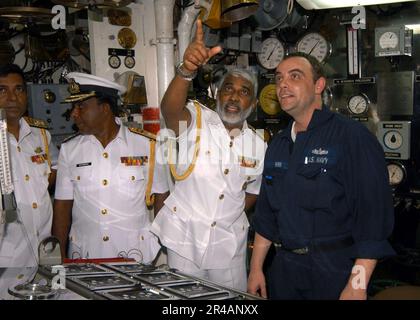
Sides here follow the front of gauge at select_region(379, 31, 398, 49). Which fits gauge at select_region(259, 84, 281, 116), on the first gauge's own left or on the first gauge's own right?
on the first gauge's own right

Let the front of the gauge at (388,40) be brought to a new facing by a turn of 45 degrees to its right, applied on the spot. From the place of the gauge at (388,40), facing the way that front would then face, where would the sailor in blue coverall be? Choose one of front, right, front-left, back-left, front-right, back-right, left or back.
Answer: front-left

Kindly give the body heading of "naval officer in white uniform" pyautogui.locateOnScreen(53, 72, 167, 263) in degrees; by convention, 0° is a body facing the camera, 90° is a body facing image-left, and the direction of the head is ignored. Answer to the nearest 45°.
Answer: approximately 0°

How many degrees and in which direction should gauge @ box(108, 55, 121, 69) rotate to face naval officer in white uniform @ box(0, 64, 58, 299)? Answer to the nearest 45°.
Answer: approximately 45° to its right

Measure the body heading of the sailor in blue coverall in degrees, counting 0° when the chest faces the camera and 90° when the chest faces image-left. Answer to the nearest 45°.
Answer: approximately 45°

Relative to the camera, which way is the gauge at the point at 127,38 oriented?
toward the camera

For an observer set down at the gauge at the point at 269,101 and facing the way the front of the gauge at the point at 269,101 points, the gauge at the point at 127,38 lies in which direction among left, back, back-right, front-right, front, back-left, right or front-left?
front-right

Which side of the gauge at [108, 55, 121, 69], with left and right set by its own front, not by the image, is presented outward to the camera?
front

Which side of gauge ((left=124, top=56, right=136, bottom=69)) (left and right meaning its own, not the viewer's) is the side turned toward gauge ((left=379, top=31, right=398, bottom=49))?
left

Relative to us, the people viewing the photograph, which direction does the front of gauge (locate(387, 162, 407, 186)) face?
facing the viewer

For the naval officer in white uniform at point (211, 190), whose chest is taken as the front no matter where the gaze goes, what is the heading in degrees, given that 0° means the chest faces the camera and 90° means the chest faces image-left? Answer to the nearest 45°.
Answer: approximately 0°

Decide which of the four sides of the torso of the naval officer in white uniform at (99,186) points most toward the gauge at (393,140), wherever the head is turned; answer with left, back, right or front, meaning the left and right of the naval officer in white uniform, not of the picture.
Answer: left

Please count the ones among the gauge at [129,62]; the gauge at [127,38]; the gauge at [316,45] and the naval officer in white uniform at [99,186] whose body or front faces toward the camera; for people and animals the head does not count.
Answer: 4

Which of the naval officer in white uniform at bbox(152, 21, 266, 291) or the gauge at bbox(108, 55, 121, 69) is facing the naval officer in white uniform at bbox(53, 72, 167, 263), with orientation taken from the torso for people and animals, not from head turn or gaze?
the gauge

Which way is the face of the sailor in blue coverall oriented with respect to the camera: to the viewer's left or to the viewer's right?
to the viewer's left
